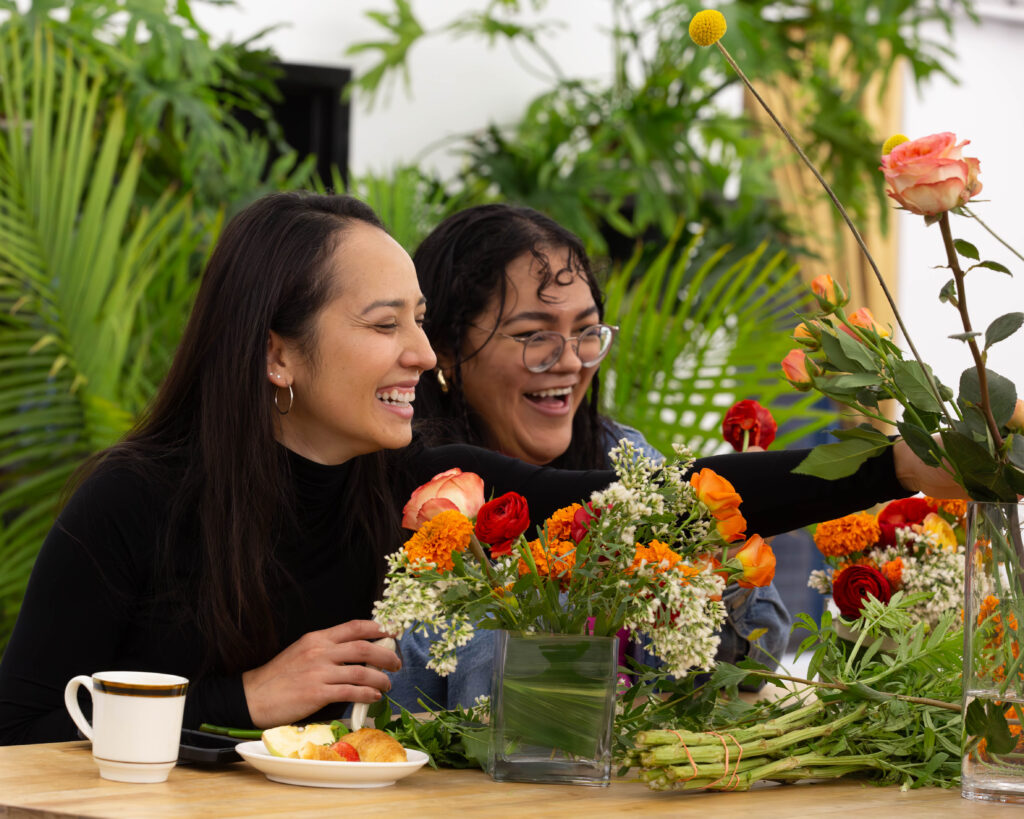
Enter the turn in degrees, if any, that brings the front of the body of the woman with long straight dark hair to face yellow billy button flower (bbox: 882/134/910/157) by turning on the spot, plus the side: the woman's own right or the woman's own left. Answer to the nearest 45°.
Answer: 0° — they already face it

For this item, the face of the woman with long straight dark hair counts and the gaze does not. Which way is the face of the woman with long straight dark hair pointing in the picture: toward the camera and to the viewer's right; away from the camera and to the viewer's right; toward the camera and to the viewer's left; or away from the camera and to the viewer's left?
toward the camera and to the viewer's right

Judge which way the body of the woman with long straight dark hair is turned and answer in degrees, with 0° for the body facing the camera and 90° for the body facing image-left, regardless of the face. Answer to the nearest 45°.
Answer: approximately 315°

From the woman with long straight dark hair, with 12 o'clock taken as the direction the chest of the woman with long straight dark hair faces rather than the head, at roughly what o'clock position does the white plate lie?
The white plate is roughly at 1 o'clock from the woman with long straight dark hair.

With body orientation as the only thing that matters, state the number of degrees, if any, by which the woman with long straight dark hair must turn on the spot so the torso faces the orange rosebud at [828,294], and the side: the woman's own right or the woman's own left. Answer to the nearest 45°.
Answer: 0° — they already face it

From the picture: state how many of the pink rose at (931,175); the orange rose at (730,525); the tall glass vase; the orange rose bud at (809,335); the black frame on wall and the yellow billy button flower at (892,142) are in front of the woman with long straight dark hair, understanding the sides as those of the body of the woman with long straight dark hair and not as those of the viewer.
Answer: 5

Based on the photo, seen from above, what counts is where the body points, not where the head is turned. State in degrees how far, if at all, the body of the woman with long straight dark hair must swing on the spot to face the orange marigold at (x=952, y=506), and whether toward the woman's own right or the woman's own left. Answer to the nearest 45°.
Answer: approximately 45° to the woman's own left

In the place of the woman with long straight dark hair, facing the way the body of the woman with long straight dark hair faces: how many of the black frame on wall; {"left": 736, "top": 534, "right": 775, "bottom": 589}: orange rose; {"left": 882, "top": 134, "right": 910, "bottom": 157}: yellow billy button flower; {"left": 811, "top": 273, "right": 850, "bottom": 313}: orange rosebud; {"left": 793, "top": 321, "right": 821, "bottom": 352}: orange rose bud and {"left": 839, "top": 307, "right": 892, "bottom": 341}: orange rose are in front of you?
5
